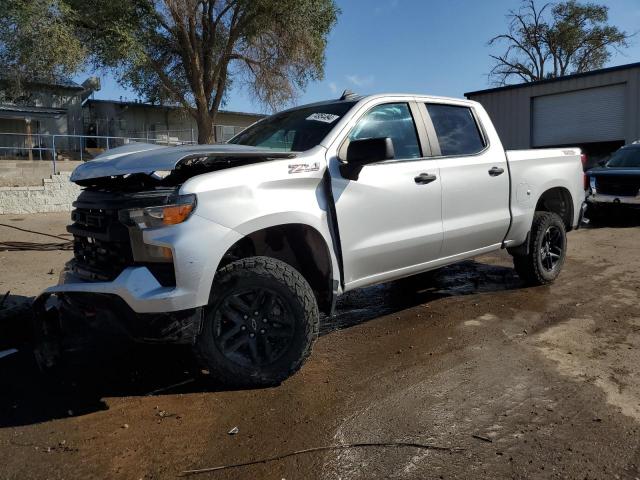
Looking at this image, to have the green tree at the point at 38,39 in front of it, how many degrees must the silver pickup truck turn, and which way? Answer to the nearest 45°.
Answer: approximately 90° to its right

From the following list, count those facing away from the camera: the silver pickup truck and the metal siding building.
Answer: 0

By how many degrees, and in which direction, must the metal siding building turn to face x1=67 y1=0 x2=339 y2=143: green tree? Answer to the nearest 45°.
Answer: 0° — it already faces it

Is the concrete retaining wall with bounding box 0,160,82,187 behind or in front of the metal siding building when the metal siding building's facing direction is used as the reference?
in front

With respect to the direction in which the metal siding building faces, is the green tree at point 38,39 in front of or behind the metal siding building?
in front

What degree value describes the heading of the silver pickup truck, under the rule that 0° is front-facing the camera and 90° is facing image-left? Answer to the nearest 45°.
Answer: approximately 45°

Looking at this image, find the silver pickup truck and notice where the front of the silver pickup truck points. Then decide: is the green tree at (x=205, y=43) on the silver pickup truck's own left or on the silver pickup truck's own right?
on the silver pickup truck's own right

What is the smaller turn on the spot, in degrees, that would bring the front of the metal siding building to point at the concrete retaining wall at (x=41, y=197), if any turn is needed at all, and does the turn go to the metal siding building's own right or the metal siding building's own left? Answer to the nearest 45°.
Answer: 0° — it already faces it

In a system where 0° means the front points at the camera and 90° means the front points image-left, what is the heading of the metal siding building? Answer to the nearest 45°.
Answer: approximately 45°
